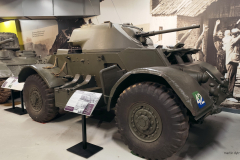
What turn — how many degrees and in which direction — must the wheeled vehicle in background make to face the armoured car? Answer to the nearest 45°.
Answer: approximately 45° to its right

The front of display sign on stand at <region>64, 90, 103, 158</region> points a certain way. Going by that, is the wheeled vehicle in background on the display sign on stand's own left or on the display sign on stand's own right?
on the display sign on stand's own right

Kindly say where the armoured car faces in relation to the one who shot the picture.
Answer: facing the viewer and to the right of the viewer

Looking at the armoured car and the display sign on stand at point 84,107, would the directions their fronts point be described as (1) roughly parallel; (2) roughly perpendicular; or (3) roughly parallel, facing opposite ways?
roughly perpendicular

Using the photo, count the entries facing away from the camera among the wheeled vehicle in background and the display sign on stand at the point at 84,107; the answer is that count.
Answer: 0

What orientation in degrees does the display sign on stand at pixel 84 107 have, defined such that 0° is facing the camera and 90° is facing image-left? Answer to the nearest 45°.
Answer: approximately 45°

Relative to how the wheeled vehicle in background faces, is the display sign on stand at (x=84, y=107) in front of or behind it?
in front

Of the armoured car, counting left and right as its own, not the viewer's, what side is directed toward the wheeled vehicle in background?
back

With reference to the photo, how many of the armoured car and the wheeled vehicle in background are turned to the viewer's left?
0

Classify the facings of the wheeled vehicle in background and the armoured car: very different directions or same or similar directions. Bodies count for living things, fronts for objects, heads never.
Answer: same or similar directions

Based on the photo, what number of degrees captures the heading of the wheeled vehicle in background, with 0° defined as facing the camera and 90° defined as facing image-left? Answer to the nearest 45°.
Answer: approximately 315°
